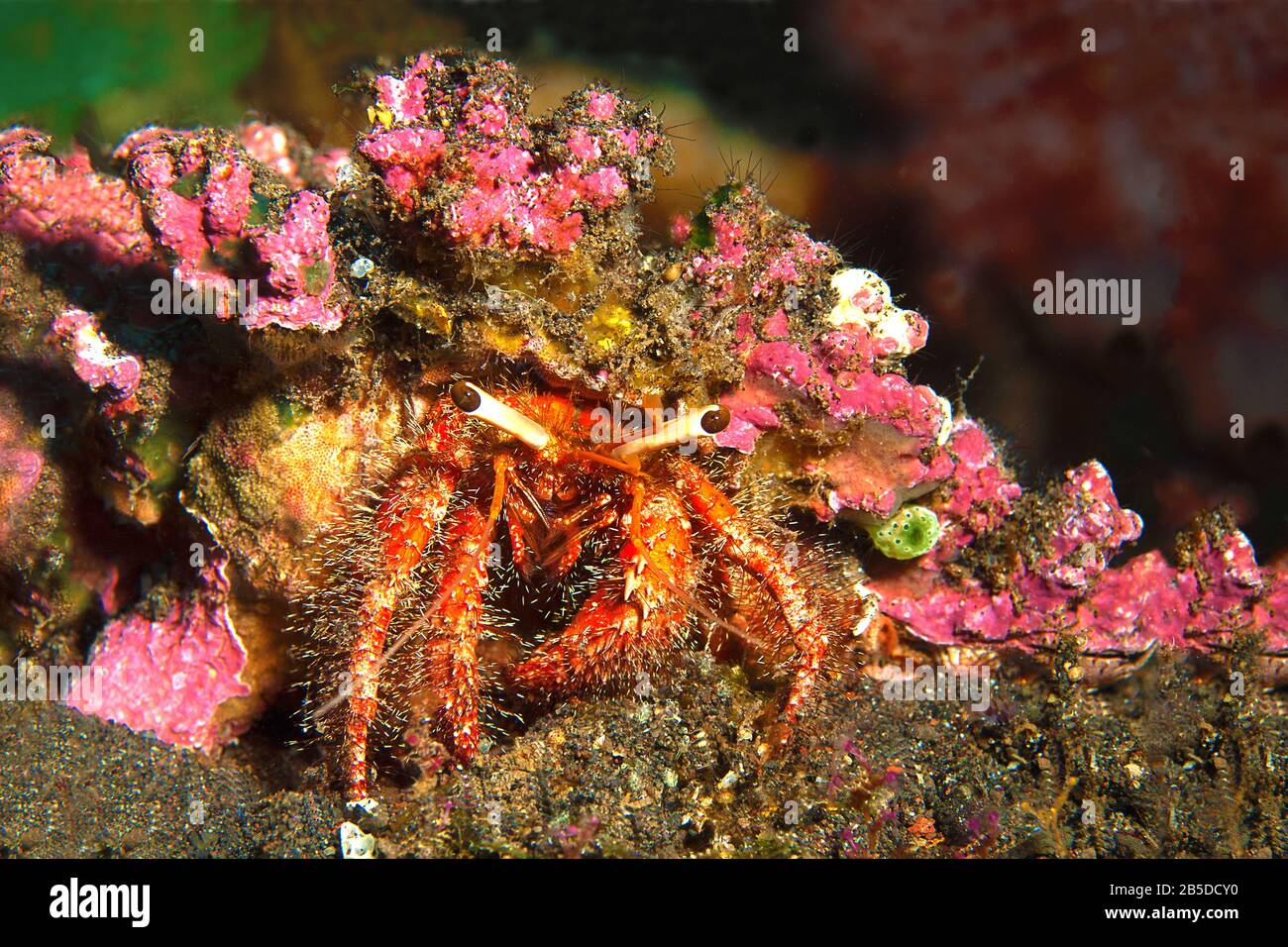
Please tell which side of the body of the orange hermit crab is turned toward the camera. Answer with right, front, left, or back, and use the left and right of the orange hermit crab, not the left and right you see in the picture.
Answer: front
